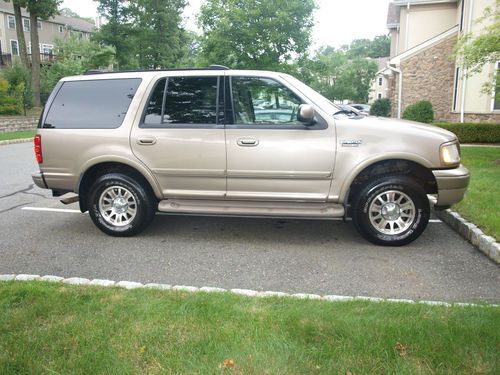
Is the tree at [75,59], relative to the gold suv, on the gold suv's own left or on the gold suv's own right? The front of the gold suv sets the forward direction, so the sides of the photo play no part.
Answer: on the gold suv's own left

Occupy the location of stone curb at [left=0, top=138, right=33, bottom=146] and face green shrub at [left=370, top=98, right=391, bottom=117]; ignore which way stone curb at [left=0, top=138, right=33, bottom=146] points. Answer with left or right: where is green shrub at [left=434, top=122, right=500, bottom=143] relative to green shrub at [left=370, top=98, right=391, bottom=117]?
right

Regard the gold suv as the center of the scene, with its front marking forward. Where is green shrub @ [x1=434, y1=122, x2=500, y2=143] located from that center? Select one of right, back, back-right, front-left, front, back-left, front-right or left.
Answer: front-left

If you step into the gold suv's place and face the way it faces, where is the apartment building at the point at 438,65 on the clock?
The apartment building is roughly at 10 o'clock from the gold suv.

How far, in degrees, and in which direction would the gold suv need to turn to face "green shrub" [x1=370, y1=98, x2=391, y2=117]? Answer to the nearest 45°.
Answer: approximately 90° to its left

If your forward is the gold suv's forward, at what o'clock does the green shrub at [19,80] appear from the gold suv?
The green shrub is roughly at 8 o'clock from the gold suv.

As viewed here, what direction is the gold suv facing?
to the viewer's right

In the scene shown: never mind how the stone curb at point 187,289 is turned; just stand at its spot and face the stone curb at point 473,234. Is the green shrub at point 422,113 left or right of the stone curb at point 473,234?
left

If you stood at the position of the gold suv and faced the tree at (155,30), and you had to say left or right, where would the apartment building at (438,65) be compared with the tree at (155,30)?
right

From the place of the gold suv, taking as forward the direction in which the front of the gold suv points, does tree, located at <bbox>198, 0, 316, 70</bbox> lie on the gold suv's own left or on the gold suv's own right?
on the gold suv's own left

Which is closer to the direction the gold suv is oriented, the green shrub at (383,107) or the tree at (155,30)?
the green shrub

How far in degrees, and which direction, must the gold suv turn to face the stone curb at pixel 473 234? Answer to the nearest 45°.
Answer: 0° — it already faces it

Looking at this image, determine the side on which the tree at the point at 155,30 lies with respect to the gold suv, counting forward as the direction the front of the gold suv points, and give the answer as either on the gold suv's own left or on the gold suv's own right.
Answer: on the gold suv's own left

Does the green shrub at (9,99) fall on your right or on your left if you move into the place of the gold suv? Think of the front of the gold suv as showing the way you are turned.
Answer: on your left
